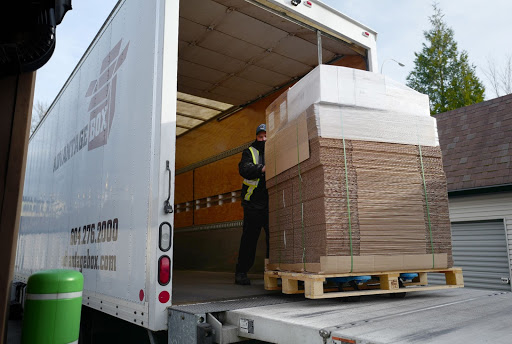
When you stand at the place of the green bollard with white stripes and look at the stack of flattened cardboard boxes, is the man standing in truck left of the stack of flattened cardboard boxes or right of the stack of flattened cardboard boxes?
left

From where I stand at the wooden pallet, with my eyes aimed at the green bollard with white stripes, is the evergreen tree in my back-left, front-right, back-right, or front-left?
back-right

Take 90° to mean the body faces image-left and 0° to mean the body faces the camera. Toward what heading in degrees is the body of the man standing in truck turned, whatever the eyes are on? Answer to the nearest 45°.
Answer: approximately 315°

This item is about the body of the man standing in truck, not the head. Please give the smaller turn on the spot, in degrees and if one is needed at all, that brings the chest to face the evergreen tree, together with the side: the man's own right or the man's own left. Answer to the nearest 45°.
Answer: approximately 90° to the man's own left

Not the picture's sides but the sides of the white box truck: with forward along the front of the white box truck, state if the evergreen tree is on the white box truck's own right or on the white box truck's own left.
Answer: on the white box truck's own right

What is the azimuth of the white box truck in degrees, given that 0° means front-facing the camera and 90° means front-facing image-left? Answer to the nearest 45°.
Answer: approximately 135°

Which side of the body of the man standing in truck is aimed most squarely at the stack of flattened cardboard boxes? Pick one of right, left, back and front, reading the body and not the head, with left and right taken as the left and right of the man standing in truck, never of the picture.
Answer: front
